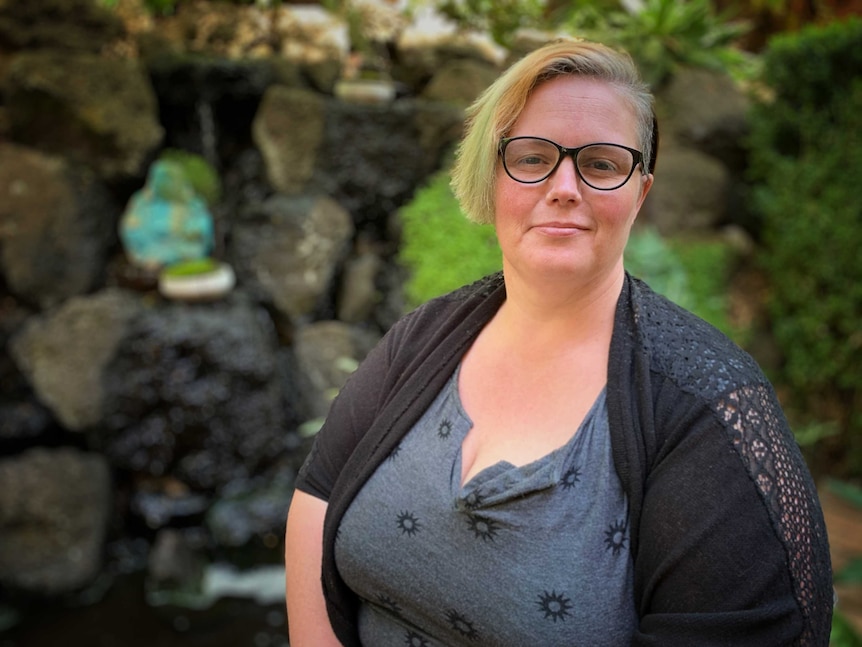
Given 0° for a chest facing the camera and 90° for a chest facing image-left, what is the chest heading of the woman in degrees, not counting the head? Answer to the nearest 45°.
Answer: approximately 45°

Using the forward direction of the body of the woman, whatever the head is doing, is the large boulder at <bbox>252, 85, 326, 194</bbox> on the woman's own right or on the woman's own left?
on the woman's own right

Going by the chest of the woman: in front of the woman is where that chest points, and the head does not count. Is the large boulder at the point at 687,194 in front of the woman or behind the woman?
behind

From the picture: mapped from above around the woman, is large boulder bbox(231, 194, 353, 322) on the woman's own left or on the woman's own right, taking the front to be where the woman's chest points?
on the woman's own right
